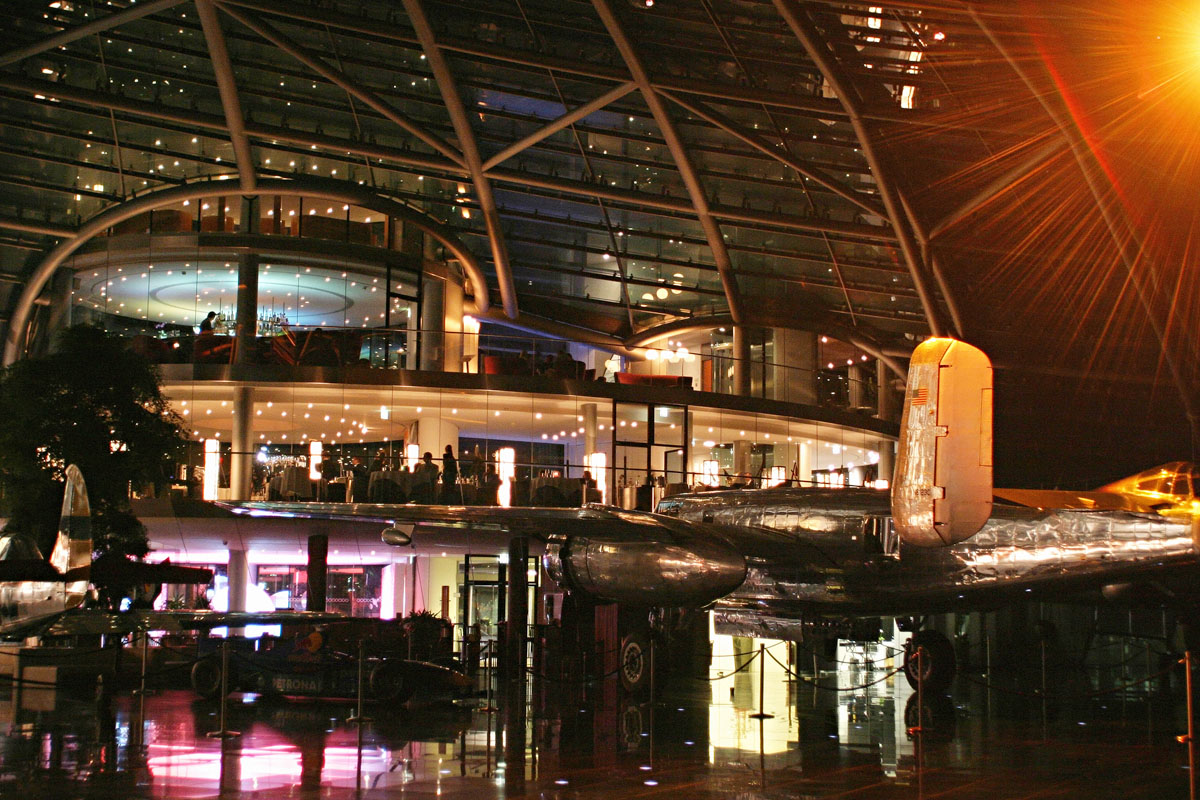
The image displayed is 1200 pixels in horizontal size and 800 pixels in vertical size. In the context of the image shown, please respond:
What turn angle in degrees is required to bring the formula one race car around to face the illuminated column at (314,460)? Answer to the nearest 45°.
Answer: approximately 90° to its left

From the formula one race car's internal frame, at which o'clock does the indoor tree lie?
The indoor tree is roughly at 8 o'clock from the formula one race car.

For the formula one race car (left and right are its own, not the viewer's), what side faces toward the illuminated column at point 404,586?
left

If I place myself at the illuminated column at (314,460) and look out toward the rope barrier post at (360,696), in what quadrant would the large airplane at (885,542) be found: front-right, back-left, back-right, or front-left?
front-left

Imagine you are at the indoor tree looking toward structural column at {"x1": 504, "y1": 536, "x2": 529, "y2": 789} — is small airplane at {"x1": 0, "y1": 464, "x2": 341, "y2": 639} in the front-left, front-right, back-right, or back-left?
front-right

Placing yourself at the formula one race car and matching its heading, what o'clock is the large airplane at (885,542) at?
The large airplane is roughly at 1 o'clock from the formula one race car.

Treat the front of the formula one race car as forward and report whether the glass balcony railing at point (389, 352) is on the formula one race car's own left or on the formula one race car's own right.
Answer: on the formula one race car's own left

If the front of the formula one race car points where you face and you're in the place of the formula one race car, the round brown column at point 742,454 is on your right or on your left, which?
on your left

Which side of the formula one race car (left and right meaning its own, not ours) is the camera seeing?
right

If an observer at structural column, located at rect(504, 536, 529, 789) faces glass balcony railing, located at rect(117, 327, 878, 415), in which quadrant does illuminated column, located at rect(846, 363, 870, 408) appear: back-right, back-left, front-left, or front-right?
front-right

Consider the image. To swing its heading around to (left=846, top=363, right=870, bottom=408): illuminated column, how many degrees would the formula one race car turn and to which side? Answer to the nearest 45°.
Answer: approximately 45° to its left
